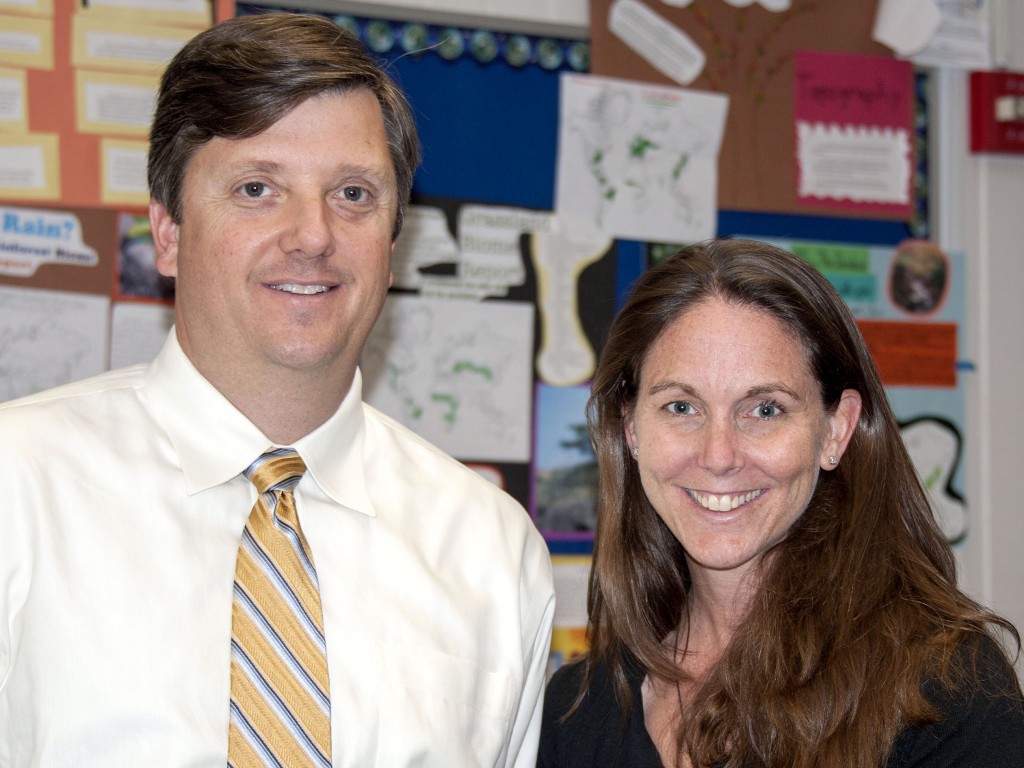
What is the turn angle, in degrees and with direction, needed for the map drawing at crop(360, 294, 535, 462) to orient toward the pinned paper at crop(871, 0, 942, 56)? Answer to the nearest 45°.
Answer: approximately 90° to its left

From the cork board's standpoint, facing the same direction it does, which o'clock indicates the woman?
The woman is roughly at 12 o'clock from the cork board.

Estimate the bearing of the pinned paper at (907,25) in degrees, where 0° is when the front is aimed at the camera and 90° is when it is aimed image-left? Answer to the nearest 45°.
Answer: approximately 0°

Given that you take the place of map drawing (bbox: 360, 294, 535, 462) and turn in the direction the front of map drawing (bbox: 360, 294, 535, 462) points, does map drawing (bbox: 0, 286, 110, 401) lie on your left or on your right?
on your right

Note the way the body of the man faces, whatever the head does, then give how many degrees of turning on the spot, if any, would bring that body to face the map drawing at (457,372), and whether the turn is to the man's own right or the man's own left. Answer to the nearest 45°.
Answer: approximately 180°

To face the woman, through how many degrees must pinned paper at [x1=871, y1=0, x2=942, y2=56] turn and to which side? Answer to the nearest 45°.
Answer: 0° — it already faces them

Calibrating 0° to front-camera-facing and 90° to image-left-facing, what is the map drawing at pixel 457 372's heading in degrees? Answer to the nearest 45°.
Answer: approximately 0°

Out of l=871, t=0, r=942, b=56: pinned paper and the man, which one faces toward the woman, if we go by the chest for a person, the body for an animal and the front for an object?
the pinned paper

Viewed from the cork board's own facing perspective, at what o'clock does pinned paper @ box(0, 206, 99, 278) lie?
The pinned paper is roughly at 2 o'clock from the cork board.
